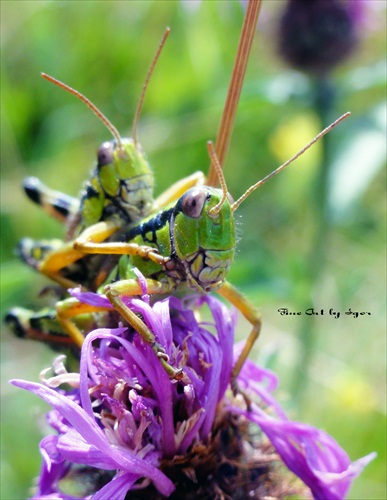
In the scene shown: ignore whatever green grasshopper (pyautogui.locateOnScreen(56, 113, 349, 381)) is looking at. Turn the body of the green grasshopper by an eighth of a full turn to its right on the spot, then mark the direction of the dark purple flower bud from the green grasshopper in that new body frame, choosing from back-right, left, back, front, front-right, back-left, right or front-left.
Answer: back

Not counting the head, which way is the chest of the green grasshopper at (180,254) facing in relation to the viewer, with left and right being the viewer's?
facing the viewer and to the right of the viewer

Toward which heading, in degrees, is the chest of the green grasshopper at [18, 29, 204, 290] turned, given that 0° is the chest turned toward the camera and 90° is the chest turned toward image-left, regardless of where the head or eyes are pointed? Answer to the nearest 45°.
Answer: approximately 315°

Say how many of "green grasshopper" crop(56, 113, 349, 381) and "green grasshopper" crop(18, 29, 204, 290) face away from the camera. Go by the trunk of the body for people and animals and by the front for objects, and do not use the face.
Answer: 0

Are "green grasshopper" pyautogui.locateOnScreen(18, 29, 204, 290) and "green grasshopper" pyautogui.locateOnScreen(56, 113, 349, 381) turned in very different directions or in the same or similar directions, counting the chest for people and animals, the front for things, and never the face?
same or similar directions
